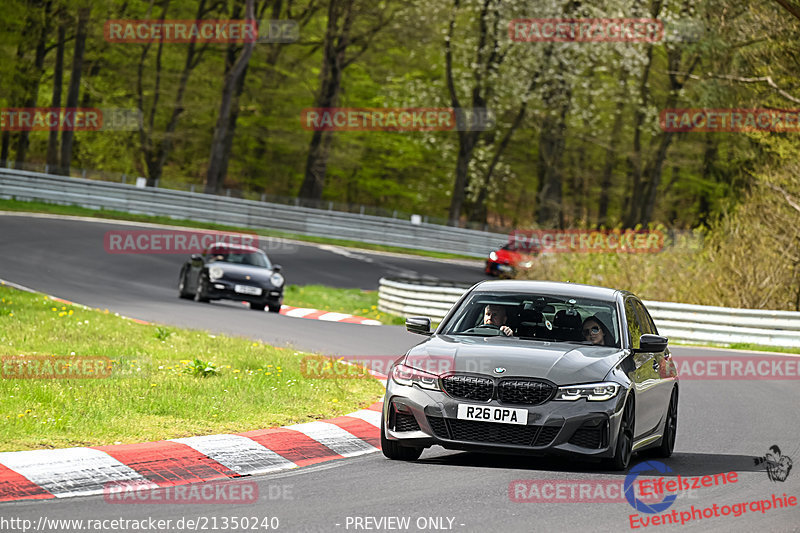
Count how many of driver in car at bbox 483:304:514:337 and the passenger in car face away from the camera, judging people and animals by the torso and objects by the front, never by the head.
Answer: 0

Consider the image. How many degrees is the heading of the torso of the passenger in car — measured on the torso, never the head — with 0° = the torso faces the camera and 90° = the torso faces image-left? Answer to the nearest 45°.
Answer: approximately 45°

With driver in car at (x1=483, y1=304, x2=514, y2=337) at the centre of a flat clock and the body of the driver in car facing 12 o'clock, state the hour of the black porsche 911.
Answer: The black porsche 911 is roughly at 4 o'clock from the driver in car.

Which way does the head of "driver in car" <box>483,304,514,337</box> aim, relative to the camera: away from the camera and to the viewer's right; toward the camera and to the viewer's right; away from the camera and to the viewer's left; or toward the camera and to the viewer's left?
toward the camera and to the viewer's left

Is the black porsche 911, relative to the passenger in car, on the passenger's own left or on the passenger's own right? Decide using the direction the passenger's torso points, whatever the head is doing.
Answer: on the passenger's own right

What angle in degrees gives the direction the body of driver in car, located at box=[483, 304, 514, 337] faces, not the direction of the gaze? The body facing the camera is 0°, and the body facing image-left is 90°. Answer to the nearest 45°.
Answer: approximately 45°
